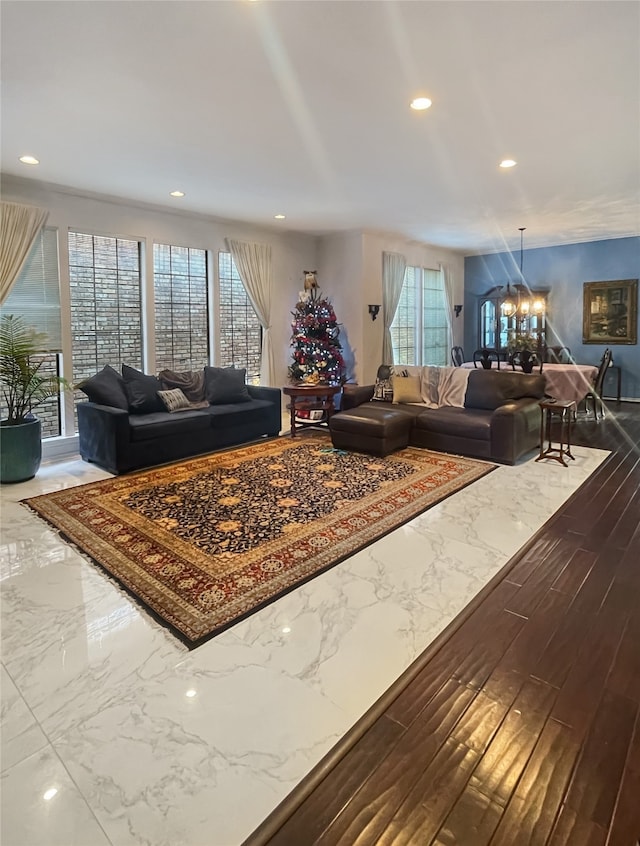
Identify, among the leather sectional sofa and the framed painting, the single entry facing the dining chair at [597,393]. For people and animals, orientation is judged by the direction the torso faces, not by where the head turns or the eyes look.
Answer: the framed painting

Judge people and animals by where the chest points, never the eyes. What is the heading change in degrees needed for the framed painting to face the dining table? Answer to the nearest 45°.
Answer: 0° — it already faces it

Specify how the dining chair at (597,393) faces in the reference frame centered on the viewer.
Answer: facing to the left of the viewer

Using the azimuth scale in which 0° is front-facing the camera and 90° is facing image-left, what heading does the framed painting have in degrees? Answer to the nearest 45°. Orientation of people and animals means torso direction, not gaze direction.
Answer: approximately 0°

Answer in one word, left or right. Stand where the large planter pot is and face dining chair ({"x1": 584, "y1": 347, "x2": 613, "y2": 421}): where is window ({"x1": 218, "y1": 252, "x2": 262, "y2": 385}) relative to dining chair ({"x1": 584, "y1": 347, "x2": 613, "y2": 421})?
left

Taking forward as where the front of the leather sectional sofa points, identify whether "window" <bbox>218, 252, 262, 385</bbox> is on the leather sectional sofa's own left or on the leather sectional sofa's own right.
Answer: on the leather sectional sofa's own right

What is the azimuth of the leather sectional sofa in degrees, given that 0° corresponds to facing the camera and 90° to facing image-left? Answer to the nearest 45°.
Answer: approximately 45°

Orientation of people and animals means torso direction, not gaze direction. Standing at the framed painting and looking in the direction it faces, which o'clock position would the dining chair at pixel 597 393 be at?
The dining chair is roughly at 12 o'clock from the framed painting.

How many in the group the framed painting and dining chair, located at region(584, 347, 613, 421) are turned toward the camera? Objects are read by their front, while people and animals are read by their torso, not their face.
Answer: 1

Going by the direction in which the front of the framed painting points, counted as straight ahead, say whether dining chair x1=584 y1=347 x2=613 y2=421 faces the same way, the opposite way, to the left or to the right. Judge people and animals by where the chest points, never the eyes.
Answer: to the right
